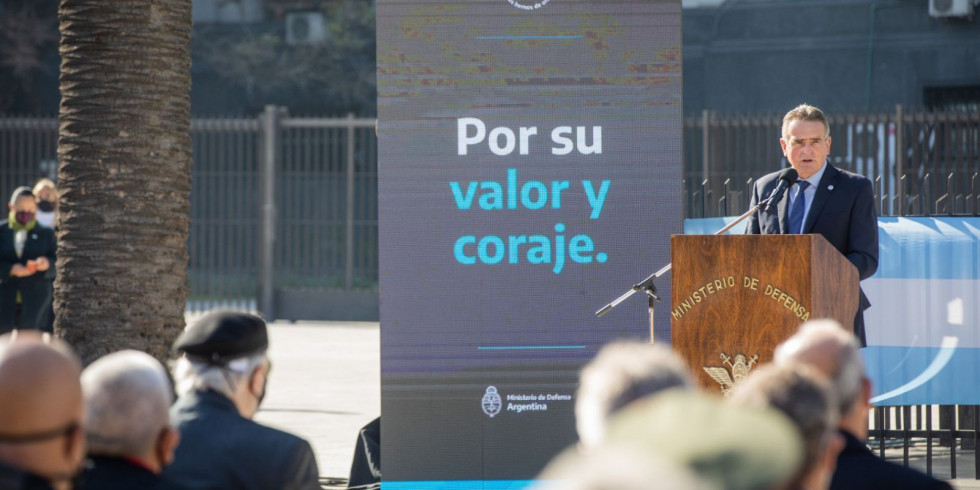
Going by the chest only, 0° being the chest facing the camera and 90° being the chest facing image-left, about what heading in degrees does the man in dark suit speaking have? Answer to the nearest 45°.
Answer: approximately 45°

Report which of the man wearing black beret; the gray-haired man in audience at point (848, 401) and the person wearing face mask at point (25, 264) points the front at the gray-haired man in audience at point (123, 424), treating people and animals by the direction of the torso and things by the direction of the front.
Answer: the person wearing face mask

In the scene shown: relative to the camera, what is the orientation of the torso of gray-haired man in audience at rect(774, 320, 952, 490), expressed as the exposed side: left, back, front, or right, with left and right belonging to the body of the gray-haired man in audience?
back

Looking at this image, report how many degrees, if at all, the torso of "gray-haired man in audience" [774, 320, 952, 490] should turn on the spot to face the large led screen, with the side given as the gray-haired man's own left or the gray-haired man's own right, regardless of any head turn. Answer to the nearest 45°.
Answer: approximately 45° to the gray-haired man's own left

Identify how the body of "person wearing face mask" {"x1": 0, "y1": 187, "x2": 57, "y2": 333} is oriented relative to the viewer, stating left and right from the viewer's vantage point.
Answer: facing the viewer

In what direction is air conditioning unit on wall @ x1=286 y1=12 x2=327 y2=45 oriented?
toward the camera

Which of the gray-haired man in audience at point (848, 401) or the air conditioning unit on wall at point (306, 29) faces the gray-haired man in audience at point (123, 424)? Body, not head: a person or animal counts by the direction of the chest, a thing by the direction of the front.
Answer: the air conditioning unit on wall

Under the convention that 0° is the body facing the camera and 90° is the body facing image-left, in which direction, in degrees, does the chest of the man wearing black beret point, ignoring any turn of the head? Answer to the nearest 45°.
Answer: approximately 225°

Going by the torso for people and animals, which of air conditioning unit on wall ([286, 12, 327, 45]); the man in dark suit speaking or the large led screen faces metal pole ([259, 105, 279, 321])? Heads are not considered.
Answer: the air conditioning unit on wall

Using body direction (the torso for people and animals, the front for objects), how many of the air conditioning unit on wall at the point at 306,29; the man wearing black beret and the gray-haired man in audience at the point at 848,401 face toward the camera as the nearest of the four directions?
1

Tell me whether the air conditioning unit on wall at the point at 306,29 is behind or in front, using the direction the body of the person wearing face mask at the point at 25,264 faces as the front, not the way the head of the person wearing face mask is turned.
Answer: behind

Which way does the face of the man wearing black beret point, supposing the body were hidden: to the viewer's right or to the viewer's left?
to the viewer's right

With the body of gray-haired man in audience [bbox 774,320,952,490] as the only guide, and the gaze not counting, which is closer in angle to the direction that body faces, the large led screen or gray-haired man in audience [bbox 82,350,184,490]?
the large led screen

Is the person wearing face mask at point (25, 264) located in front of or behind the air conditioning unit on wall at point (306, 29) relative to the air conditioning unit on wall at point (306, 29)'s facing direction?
in front

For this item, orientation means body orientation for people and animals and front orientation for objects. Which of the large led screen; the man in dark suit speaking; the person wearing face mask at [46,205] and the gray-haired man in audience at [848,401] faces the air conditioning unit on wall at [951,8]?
the gray-haired man in audience

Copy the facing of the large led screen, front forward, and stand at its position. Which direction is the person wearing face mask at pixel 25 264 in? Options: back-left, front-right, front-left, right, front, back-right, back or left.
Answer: back-right

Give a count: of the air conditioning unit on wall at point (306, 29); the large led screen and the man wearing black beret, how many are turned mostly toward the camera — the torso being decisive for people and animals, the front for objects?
2

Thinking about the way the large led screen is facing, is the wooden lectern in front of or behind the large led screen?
in front

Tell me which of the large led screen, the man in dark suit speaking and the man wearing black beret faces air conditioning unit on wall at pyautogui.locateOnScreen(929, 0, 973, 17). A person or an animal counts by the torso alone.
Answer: the man wearing black beret

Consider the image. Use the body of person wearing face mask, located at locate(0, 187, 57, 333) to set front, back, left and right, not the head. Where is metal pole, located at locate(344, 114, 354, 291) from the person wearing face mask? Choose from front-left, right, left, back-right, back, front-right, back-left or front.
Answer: back-left
